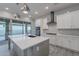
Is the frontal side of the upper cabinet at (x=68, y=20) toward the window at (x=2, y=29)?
yes

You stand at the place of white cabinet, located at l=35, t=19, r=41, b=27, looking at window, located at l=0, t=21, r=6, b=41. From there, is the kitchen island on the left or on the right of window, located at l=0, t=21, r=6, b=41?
left

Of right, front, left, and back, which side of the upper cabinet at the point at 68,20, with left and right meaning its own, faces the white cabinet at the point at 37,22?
right

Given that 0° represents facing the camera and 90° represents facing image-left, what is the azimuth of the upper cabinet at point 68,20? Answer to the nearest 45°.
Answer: approximately 45°
